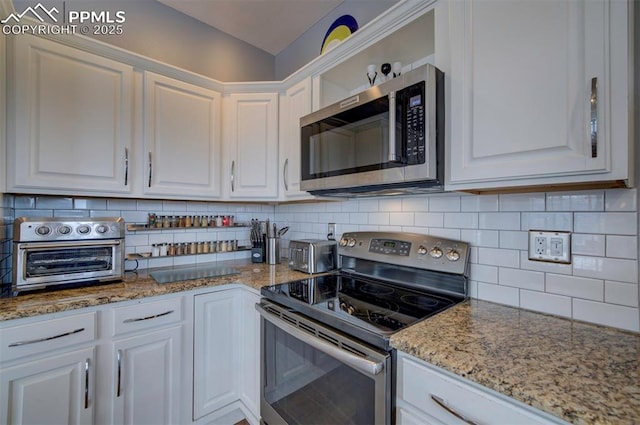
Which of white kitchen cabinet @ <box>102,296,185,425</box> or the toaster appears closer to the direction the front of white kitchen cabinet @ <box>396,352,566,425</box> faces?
the white kitchen cabinet

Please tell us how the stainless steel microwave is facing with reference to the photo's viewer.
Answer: facing the viewer and to the left of the viewer

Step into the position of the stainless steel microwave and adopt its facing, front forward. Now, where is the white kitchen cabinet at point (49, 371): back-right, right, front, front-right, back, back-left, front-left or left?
front-right

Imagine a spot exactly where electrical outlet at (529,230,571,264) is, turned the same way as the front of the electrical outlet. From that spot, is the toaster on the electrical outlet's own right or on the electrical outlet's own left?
on the electrical outlet's own right

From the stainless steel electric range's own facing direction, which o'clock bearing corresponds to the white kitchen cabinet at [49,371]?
The white kitchen cabinet is roughly at 1 o'clock from the stainless steel electric range.

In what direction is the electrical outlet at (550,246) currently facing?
toward the camera

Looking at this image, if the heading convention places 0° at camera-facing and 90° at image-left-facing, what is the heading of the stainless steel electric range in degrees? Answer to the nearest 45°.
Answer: approximately 45°
